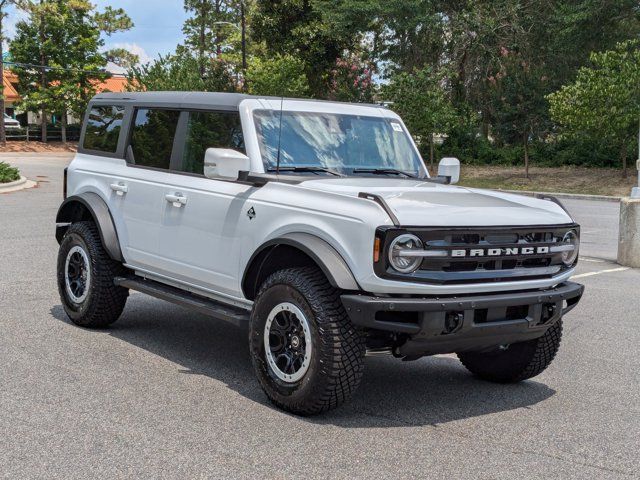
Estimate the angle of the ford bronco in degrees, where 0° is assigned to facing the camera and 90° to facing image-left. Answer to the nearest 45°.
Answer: approximately 315°

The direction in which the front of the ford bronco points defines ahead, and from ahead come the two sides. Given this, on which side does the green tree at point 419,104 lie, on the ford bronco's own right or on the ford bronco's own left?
on the ford bronco's own left

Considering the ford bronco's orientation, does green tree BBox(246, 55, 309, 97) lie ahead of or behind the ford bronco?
behind

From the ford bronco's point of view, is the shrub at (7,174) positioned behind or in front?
behind

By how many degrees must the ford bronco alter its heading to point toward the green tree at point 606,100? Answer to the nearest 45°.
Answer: approximately 135° to its left
